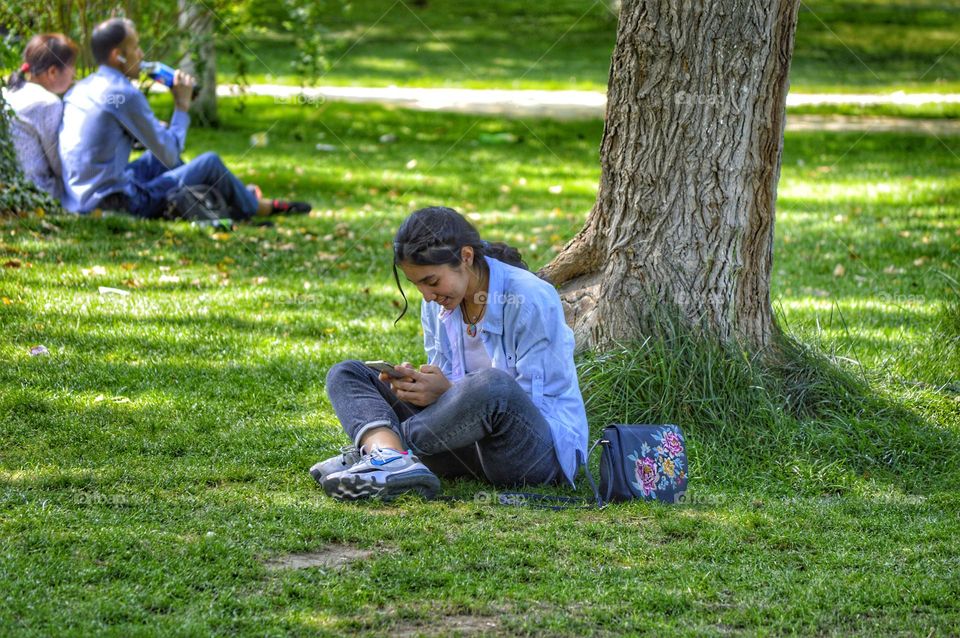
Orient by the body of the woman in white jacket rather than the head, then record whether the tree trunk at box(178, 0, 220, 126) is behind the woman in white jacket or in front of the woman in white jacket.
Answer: in front

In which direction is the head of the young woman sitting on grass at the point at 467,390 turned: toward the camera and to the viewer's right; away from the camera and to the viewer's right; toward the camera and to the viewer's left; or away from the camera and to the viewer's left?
toward the camera and to the viewer's left

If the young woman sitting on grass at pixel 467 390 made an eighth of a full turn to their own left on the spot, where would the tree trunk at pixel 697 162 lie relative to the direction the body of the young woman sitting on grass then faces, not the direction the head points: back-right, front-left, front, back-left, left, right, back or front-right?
back-left

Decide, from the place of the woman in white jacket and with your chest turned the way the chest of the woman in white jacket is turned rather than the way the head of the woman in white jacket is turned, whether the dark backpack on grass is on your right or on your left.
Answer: on your right

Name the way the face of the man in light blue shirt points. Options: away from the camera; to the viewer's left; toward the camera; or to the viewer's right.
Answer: to the viewer's right

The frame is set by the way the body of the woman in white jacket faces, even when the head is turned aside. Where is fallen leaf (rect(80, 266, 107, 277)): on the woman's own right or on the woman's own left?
on the woman's own right

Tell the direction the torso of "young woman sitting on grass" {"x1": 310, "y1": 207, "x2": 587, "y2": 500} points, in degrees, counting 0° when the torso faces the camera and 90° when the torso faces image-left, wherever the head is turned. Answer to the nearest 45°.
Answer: approximately 45°

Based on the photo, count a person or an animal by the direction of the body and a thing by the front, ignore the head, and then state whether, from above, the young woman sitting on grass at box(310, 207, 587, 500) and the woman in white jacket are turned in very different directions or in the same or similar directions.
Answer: very different directions

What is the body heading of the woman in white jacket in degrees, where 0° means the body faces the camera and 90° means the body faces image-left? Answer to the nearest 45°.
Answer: approximately 225°
